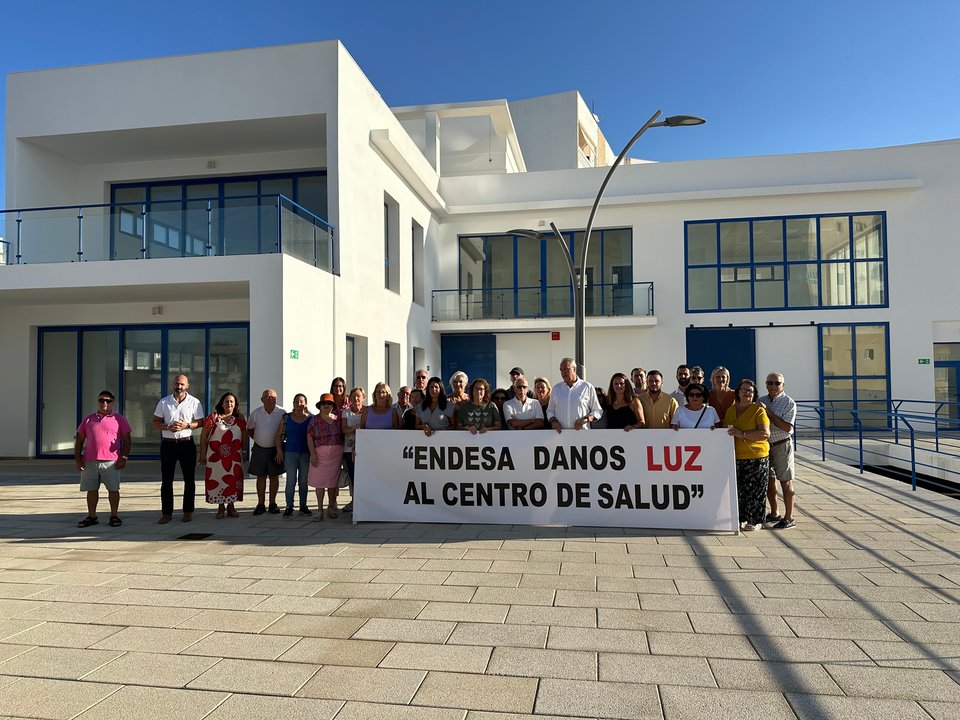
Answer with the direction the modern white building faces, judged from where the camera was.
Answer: facing the viewer

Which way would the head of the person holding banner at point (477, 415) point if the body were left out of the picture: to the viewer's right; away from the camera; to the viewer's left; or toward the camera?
toward the camera

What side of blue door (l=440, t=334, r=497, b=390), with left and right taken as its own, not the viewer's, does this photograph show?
front

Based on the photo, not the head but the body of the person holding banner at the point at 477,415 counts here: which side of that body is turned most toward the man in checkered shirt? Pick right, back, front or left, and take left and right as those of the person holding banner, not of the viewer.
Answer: left

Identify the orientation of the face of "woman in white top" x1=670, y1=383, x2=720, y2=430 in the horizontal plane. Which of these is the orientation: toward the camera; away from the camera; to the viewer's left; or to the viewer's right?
toward the camera

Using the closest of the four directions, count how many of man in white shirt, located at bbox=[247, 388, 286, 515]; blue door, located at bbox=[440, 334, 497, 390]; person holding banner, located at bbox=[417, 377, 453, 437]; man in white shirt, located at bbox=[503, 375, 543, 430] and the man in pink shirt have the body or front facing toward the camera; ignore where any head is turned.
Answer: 5

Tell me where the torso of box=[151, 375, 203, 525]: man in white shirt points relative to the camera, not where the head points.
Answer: toward the camera

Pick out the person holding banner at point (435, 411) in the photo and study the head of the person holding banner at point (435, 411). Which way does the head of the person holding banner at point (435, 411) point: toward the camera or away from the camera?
toward the camera

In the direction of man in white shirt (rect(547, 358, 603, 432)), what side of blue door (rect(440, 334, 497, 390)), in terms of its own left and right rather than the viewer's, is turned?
front

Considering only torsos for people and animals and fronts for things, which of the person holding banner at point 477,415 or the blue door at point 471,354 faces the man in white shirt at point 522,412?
the blue door

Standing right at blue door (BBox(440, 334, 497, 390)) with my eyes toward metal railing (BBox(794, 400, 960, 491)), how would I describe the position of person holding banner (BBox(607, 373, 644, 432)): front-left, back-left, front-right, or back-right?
front-right

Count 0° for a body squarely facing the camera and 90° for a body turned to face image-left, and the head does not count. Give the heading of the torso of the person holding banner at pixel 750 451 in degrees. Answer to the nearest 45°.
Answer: approximately 45°

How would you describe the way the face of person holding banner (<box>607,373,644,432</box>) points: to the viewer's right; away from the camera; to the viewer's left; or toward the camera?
toward the camera

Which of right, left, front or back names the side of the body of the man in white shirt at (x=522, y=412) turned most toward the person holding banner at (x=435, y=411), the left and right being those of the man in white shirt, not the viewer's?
right

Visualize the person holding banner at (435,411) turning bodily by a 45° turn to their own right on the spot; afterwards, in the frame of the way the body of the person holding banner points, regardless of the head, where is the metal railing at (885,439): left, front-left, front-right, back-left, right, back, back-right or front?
back
